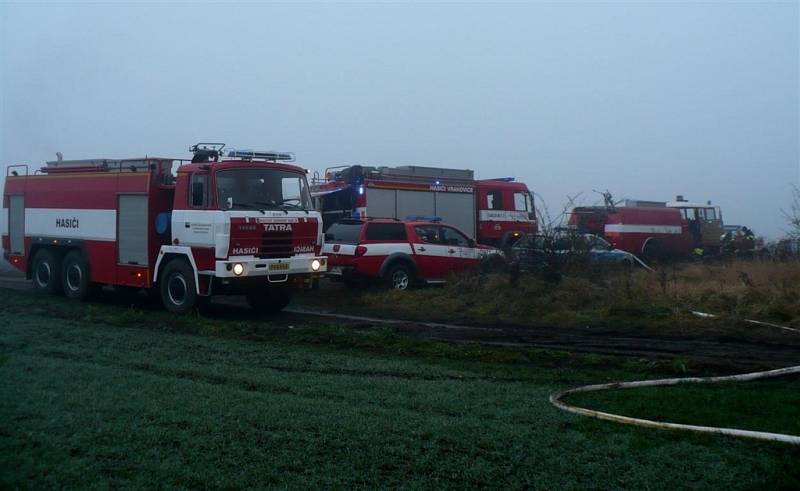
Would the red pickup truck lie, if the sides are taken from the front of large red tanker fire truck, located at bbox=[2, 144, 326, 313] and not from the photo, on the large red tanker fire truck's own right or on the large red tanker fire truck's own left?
on the large red tanker fire truck's own left

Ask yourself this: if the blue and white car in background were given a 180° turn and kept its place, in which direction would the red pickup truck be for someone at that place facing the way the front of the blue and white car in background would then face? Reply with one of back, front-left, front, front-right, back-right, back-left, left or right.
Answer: front

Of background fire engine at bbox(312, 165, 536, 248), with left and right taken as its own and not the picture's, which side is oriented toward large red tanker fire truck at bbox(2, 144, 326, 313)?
back

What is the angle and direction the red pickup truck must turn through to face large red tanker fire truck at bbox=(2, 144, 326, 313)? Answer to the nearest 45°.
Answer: approximately 180°

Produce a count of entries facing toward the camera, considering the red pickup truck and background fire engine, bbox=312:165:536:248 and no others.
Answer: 0

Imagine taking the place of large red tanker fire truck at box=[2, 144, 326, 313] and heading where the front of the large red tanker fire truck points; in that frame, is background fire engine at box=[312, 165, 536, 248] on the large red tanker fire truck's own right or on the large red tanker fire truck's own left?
on the large red tanker fire truck's own left

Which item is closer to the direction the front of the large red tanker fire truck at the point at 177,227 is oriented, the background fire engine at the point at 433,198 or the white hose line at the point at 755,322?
the white hose line

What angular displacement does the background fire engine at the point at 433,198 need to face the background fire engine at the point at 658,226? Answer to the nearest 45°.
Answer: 0° — it already faces it

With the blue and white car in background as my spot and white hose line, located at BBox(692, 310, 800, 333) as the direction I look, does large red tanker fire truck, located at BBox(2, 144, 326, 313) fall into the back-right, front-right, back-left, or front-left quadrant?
front-right

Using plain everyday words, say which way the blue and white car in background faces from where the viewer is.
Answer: facing to the right of the viewer

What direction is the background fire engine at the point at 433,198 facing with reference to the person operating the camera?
facing away from the viewer and to the right of the viewer

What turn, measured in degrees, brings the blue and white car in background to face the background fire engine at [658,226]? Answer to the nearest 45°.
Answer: approximately 90° to its left

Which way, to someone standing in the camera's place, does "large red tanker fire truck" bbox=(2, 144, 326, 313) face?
facing the viewer and to the right of the viewer

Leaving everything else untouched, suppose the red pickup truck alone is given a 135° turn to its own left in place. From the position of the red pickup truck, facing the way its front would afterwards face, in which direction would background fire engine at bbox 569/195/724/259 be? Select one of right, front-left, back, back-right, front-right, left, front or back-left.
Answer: back-right

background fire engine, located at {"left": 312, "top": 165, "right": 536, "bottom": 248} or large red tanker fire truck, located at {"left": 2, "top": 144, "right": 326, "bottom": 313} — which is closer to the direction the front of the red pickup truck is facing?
the background fire engine

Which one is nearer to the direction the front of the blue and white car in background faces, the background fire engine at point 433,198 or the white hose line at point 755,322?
the white hose line

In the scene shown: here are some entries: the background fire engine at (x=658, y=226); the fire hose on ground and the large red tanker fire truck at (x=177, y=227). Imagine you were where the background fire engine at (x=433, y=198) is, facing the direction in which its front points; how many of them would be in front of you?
1
